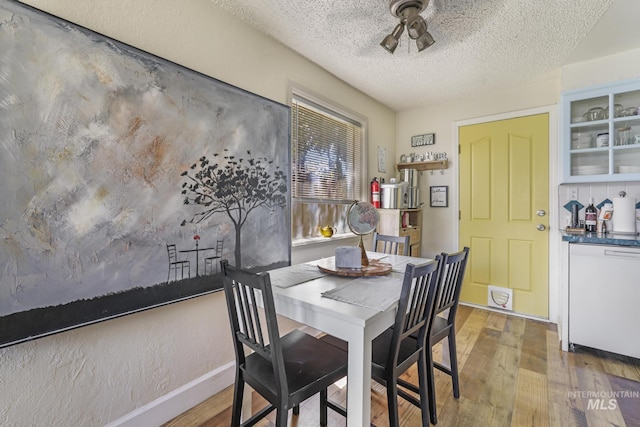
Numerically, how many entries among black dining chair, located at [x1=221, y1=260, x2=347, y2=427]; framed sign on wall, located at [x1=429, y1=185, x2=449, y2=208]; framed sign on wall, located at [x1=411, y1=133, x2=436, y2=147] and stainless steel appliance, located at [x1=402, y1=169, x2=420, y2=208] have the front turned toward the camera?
3

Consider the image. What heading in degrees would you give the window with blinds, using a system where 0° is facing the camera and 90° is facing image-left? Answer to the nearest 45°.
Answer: approximately 315°

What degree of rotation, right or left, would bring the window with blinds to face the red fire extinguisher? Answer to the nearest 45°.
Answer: approximately 90° to its left

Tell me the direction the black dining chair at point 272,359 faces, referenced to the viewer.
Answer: facing away from the viewer and to the right of the viewer

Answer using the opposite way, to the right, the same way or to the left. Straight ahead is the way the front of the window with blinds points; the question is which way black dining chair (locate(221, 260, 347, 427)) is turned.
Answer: to the left

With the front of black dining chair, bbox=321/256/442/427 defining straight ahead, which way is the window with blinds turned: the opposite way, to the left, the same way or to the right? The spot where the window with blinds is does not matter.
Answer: the opposite way

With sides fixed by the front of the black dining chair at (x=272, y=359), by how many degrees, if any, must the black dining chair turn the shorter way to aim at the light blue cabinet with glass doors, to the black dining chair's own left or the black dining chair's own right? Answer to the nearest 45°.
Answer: approximately 45° to the black dining chair's own right

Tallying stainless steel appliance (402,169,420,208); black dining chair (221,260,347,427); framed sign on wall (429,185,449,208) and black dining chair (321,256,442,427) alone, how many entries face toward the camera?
2

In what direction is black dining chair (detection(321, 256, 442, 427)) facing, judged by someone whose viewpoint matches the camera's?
facing away from the viewer and to the left of the viewer
